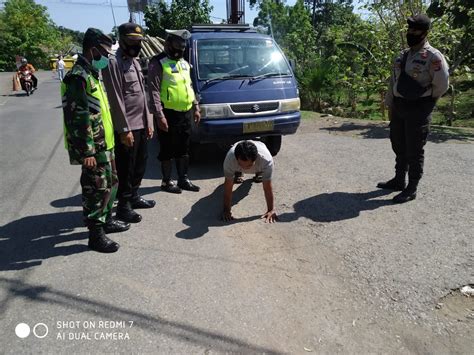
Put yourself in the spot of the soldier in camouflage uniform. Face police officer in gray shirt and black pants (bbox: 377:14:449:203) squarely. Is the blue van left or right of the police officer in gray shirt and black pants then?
left

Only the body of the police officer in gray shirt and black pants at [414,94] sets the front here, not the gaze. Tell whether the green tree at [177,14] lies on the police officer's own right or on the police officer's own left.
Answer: on the police officer's own right

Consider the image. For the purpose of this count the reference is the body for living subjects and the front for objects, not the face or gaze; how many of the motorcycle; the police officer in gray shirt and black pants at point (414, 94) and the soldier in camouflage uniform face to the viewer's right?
1

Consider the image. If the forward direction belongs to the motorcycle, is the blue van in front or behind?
in front

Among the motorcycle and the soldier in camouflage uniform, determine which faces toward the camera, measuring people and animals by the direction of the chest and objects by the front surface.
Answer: the motorcycle

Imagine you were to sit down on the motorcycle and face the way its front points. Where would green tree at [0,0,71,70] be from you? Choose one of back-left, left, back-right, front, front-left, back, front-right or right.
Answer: back

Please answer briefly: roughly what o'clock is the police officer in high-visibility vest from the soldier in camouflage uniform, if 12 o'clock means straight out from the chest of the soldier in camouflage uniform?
The police officer in high-visibility vest is roughly at 10 o'clock from the soldier in camouflage uniform.

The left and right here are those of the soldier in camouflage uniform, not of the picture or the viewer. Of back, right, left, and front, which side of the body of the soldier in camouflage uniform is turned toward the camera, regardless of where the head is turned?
right

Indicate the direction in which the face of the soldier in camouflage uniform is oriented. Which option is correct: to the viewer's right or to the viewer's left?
to the viewer's right

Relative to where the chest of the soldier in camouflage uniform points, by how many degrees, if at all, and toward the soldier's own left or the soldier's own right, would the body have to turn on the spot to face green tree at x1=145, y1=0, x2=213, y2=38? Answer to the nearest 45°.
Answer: approximately 90° to the soldier's own left

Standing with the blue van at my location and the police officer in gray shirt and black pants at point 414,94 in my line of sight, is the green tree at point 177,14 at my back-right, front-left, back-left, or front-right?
back-left

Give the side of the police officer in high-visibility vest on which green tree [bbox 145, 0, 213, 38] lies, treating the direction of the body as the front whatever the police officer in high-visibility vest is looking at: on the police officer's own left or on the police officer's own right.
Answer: on the police officer's own left

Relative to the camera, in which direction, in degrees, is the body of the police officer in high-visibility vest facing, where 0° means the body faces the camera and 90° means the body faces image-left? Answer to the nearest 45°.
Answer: approximately 315°

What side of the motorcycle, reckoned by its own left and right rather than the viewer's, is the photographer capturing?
front
